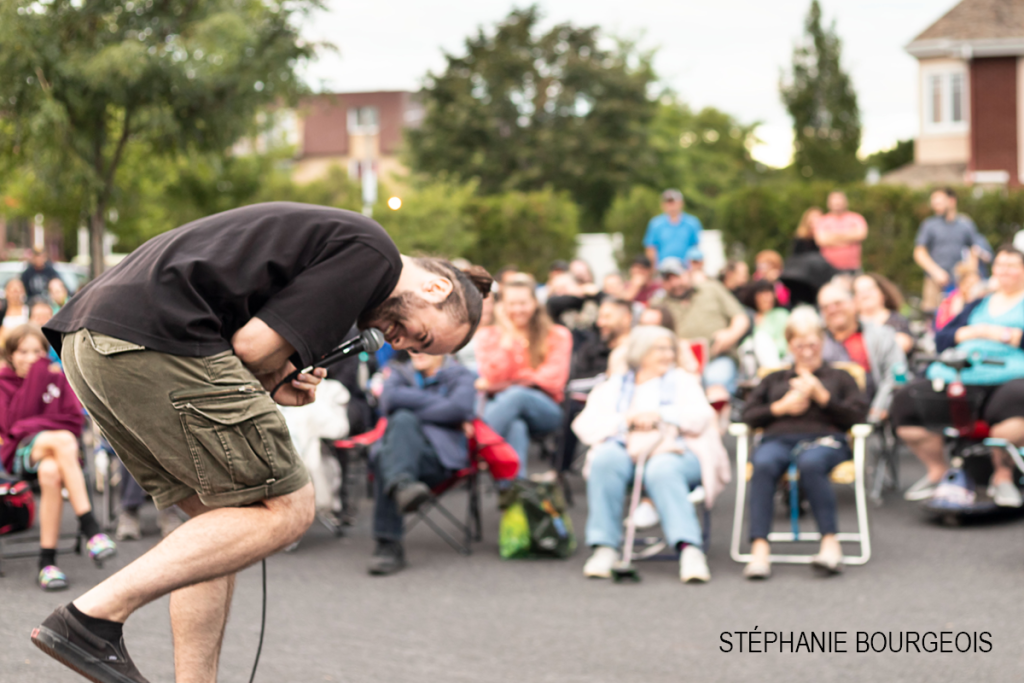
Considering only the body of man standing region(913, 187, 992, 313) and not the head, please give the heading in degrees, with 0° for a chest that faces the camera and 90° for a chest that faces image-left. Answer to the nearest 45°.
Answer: approximately 45°

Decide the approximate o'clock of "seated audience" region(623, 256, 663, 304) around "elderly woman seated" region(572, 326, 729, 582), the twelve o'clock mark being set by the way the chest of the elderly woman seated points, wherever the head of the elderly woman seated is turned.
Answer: The seated audience is roughly at 6 o'clock from the elderly woman seated.

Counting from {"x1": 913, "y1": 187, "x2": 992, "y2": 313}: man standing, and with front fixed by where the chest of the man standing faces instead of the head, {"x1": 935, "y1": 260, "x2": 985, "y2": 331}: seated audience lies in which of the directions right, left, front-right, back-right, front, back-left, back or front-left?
front-left

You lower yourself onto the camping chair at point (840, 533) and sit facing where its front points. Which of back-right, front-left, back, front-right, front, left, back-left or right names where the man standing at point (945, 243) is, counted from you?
back

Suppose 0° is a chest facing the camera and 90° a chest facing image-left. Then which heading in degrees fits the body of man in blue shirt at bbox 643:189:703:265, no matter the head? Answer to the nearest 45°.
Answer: approximately 0°

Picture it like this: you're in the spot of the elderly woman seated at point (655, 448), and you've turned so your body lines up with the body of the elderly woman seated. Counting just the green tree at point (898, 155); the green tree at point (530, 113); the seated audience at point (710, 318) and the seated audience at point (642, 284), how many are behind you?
4

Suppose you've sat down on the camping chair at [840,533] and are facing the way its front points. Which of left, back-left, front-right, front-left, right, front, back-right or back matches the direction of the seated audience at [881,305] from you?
back

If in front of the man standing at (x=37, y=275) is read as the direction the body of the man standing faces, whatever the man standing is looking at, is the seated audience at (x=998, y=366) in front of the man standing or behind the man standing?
in front

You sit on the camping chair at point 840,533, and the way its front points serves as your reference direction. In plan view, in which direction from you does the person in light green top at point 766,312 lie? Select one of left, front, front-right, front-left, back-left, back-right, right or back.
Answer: back

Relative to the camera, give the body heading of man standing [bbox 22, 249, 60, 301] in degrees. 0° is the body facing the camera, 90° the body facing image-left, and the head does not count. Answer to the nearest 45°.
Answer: approximately 0°

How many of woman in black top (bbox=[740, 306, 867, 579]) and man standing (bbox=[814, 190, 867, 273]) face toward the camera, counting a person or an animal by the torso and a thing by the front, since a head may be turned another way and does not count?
2

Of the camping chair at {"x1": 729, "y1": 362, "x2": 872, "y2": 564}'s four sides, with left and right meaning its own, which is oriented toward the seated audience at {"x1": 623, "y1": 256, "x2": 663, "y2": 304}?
back
